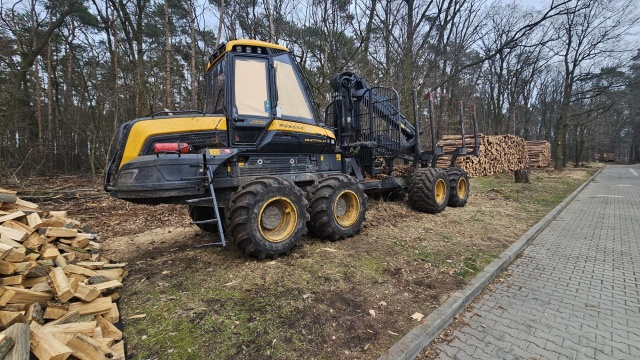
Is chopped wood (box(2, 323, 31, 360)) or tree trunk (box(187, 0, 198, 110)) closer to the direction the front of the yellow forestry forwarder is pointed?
the chopped wood

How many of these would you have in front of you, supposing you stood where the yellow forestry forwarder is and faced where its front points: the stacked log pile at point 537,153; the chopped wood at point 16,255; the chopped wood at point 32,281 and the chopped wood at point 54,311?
3

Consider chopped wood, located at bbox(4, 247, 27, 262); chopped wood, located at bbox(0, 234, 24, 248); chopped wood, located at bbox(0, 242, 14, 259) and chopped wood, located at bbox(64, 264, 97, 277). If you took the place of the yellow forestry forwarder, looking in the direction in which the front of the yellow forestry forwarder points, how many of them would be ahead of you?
4

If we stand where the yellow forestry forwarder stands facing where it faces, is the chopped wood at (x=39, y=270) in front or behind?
in front

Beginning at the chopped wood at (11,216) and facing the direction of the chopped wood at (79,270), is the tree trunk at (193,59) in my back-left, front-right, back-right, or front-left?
back-left

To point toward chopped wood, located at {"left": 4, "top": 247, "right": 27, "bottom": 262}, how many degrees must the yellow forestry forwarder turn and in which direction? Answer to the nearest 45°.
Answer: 0° — it already faces it

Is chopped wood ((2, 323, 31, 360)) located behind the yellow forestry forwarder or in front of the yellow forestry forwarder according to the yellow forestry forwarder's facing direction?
in front

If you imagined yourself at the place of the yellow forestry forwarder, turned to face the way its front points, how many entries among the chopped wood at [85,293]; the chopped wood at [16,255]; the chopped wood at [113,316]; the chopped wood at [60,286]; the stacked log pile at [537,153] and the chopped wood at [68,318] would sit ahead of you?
5

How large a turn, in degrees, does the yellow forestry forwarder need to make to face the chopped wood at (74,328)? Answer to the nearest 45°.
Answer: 0° — it already faces it

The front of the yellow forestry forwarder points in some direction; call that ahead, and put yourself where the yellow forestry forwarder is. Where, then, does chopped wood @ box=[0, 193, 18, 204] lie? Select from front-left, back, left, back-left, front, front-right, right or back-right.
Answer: front-right

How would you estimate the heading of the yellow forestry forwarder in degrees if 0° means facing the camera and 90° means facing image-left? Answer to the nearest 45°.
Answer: approximately 45°

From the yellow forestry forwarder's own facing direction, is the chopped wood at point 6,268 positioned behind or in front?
in front

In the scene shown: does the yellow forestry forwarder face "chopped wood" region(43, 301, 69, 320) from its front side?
yes

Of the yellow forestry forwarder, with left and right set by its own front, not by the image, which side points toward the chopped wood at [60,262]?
front

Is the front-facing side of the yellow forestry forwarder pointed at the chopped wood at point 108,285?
yes

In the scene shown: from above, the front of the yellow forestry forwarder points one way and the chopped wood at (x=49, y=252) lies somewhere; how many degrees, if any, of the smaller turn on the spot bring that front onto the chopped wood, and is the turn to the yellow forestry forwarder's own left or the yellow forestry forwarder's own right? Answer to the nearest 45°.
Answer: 0° — it already faces it
